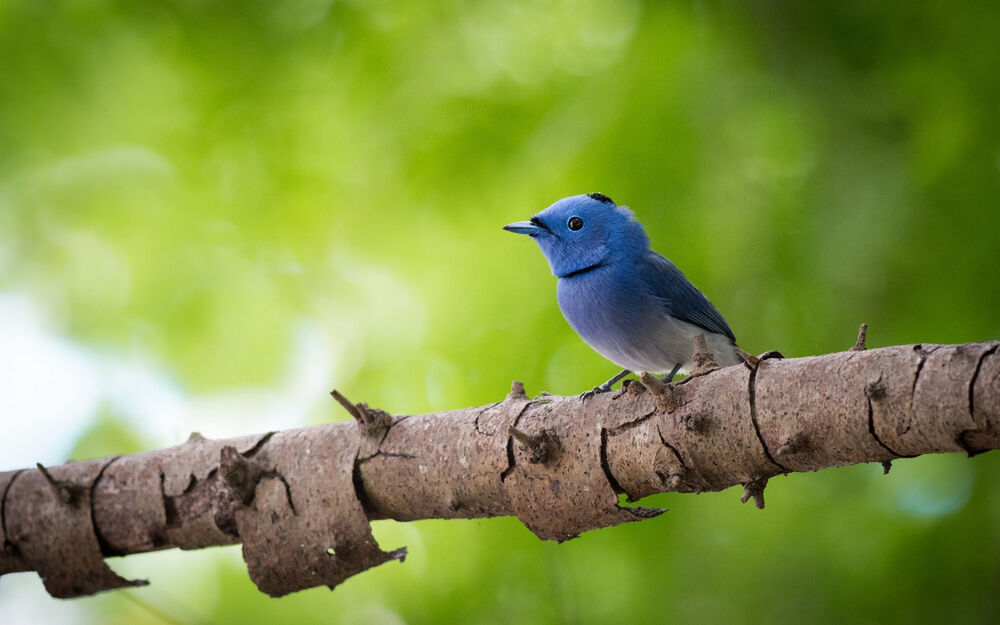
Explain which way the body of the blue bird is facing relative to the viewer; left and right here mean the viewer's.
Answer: facing to the left of the viewer
